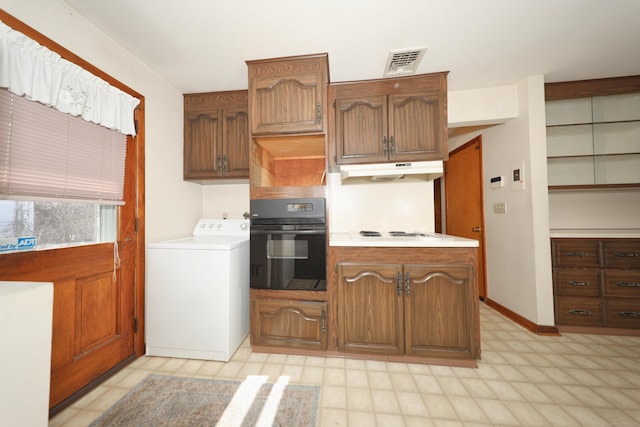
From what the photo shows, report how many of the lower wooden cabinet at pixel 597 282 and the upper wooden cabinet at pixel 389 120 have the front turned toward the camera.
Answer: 2

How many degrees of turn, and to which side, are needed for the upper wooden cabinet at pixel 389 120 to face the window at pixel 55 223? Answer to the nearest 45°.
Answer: approximately 45° to its right

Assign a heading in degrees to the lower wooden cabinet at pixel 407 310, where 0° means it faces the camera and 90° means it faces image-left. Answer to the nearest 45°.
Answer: approximately 0°

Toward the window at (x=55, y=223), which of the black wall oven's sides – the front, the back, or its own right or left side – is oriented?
right
